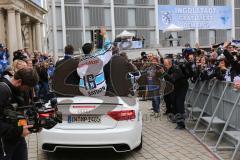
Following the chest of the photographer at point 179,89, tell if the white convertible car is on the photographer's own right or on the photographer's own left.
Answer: on the photographer's own left

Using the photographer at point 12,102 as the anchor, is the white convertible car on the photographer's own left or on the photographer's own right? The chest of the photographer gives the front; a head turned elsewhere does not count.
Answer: on the photographer's own left

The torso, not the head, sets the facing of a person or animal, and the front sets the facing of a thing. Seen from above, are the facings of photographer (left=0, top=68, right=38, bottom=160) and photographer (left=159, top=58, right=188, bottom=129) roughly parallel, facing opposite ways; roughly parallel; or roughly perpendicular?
roughly parallel, facing opposite ways

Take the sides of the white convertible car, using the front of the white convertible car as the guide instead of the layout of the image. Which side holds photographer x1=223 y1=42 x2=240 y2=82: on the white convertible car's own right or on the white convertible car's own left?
on the white convertible car's own right

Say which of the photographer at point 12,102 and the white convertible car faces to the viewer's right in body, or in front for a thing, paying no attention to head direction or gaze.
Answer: the photographer

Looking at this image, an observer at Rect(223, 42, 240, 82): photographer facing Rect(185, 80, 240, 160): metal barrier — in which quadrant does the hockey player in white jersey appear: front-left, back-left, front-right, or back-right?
front-right

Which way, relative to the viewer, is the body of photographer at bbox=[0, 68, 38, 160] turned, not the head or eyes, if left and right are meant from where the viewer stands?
facing to the right of the viewer

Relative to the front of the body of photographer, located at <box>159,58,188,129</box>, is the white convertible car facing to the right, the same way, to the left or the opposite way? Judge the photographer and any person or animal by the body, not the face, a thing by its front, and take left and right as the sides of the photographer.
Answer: to the right

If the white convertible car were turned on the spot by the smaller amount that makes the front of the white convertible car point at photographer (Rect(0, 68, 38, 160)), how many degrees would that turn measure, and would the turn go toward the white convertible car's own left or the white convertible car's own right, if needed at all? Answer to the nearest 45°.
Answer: approximately 180°

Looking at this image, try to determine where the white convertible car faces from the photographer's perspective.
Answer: facing away from the viewer

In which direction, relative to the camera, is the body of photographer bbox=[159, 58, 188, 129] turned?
to the viewer's left

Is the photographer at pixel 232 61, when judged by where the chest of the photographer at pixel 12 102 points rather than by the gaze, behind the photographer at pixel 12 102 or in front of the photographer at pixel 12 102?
in front

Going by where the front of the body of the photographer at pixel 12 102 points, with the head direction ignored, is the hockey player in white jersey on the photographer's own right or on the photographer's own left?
on the photographer's own left
